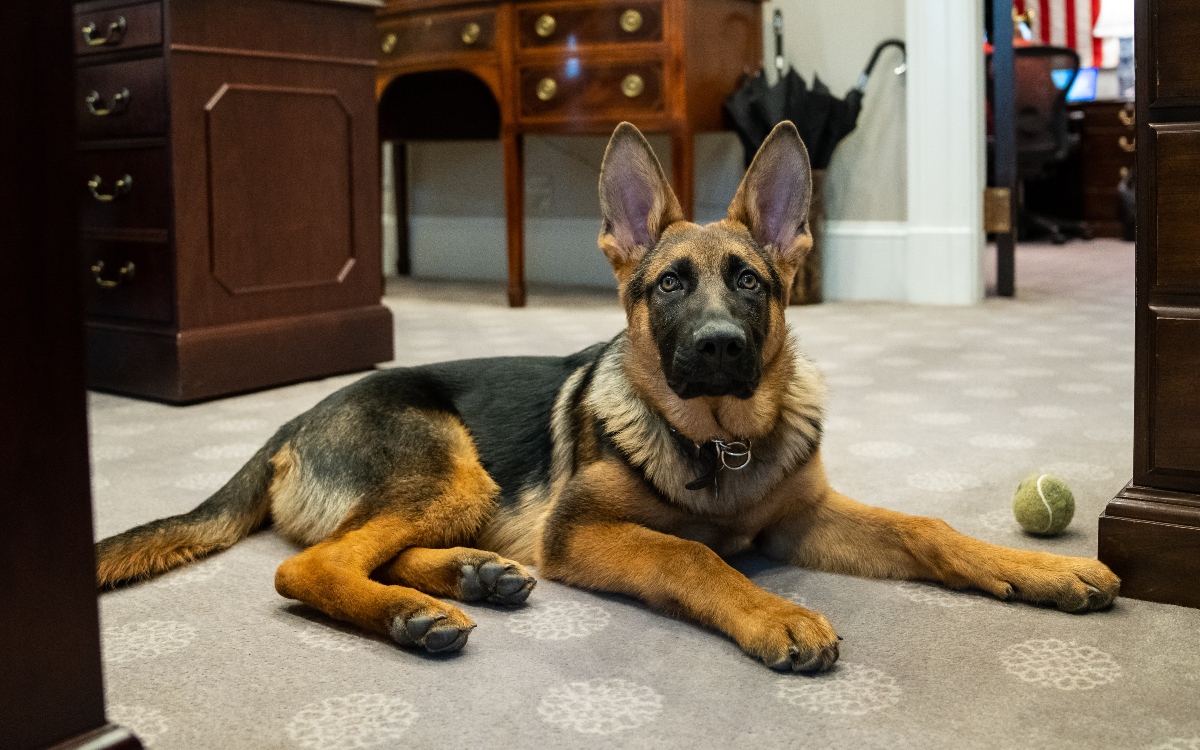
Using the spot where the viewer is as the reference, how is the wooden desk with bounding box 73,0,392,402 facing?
facing the viewer and to the left of the viewer

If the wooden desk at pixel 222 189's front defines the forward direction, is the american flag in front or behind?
behind

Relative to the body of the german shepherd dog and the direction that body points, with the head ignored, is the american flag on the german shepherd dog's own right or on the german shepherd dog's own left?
on the german shepherd dog's own left

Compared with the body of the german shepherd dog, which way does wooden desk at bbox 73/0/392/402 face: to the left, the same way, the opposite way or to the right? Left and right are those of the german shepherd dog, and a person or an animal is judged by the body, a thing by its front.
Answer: to the right

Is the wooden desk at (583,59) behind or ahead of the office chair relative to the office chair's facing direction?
behind

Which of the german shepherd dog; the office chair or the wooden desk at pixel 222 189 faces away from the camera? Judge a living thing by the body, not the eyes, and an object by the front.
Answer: the office chair

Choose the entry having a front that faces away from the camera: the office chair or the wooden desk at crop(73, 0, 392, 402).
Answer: the office chair

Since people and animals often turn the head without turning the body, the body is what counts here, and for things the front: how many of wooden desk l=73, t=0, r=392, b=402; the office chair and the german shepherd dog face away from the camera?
1

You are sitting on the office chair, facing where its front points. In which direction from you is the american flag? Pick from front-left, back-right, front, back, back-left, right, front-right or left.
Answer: front

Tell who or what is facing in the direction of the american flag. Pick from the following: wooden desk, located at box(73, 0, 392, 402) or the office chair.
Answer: the office chair

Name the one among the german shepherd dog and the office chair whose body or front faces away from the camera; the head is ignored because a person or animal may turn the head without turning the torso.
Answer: the office chair

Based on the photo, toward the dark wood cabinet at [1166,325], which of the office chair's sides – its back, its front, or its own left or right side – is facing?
back

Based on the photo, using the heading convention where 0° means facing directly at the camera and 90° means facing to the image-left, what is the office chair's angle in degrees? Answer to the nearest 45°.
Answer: approximately 180°

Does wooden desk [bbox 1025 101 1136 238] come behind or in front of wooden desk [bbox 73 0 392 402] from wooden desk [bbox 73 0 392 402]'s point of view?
behind

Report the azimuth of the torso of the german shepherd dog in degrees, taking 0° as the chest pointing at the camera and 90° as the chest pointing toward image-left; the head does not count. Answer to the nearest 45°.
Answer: approximately 315°

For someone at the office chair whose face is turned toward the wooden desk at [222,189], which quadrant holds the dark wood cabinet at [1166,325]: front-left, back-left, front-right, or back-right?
front-left
